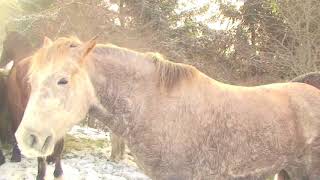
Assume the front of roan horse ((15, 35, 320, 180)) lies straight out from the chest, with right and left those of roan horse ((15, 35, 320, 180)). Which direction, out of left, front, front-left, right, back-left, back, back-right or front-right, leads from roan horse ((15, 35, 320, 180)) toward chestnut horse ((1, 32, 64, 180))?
front-right

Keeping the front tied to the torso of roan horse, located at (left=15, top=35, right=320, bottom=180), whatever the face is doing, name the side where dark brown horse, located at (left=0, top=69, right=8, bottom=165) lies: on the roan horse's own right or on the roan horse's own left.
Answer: on the roan horse's own right

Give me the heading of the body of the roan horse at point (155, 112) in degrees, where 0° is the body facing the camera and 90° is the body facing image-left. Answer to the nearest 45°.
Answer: approximately 90°
